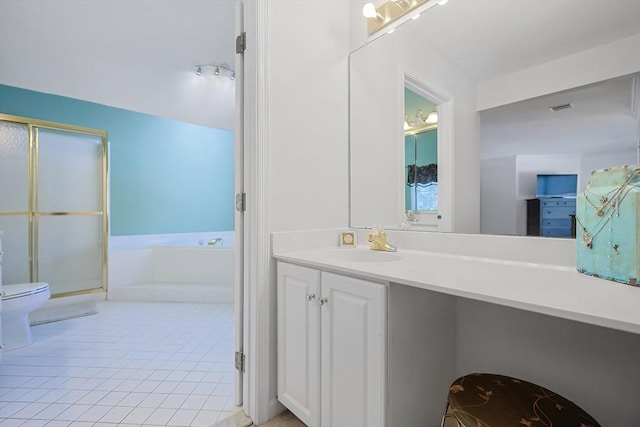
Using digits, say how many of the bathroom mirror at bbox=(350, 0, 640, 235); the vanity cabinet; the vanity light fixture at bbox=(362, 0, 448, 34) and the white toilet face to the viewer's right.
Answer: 1

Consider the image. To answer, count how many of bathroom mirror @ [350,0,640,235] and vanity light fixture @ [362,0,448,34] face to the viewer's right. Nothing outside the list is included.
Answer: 0

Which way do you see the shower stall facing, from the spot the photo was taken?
facing the viewer and to the right of the viewer

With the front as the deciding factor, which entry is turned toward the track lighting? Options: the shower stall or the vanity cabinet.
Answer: the shower stall

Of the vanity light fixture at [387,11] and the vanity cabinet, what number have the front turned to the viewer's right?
0

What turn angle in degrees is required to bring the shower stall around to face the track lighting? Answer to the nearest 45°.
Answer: approximately 90° to its left

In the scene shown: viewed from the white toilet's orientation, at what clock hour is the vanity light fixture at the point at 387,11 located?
The vanity light fixture is roughly at 2 o'clock from the white toilet.

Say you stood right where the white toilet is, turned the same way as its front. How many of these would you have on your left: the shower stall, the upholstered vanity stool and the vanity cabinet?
1

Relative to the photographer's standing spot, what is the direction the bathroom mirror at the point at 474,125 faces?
facing the viewer and to the left of the viewer

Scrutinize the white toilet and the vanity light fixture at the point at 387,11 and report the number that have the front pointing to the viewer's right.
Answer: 1

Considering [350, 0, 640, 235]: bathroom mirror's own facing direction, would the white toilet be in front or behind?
in front

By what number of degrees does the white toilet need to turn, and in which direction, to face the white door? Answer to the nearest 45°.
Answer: approximately 45° to its right

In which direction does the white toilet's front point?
to the viewer's right
